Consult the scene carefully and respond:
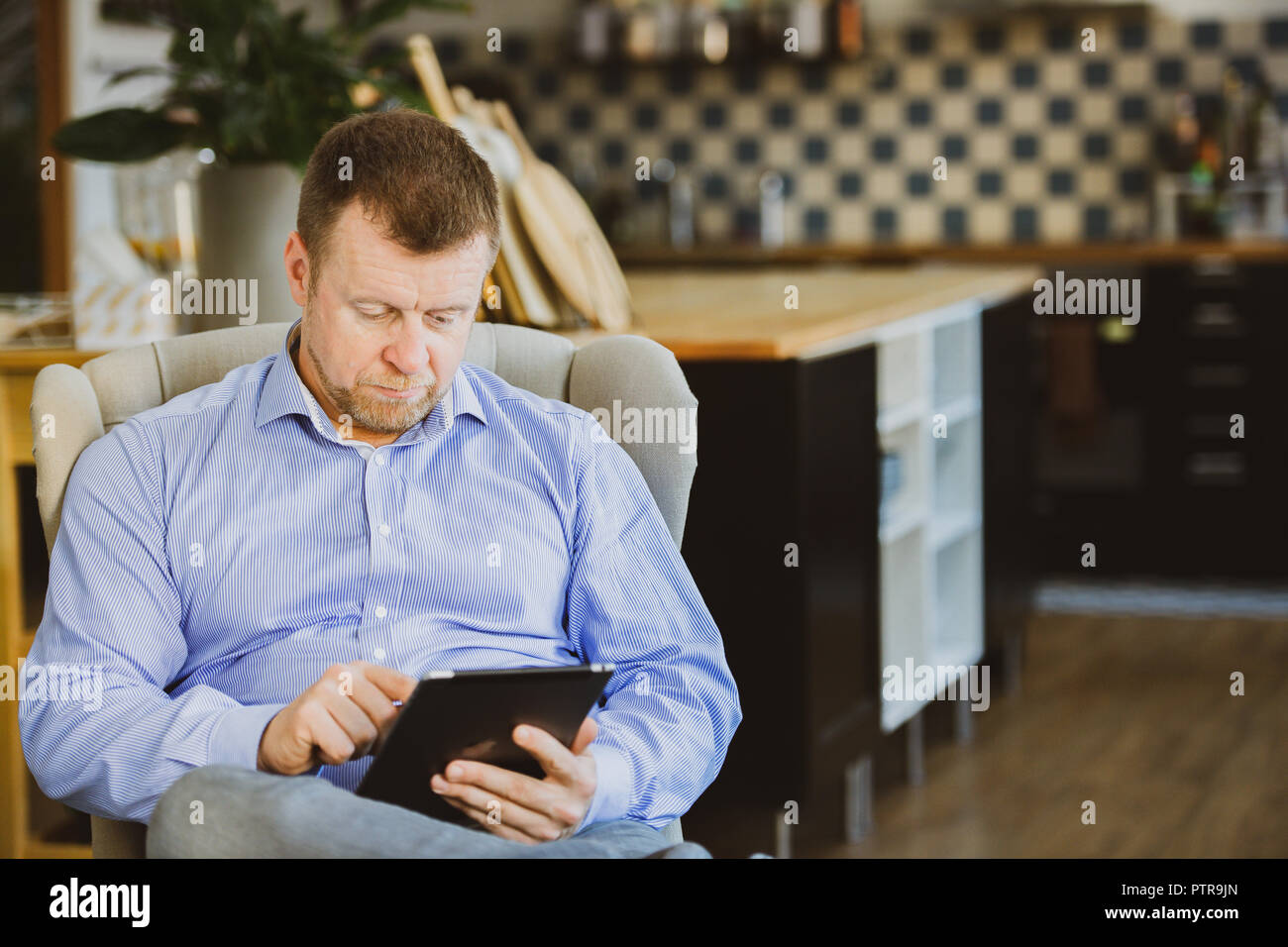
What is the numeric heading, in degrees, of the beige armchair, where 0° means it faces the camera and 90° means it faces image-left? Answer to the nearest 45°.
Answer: approximately 0°

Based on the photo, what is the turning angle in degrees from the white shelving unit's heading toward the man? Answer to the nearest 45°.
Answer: approximately 45° to its right

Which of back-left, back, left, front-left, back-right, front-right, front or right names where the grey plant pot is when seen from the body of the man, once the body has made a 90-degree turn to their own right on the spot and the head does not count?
right

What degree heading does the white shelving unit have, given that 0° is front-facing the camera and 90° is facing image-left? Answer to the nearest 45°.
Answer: approximately 315°

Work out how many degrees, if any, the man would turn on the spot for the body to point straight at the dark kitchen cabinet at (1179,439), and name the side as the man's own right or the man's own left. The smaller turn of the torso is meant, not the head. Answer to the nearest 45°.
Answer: approximately 135° to the man's own left

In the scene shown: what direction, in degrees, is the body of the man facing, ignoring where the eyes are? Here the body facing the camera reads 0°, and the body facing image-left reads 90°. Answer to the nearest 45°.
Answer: approximately 0°

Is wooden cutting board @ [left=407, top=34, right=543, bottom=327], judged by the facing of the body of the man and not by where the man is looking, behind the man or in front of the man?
behind

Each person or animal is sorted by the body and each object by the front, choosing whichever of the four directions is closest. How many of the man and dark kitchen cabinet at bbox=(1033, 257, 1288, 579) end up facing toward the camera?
2
